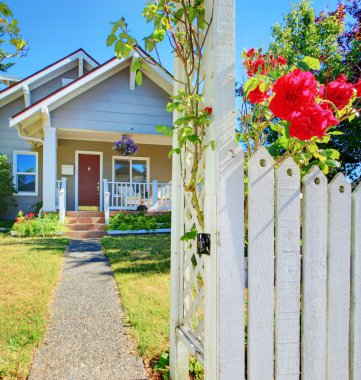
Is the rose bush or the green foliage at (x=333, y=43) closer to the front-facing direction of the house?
the rose bush

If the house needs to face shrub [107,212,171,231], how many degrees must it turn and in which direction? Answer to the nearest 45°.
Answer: approximately 45° to its left

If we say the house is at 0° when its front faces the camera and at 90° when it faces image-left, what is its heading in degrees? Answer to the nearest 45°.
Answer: approximately 0°

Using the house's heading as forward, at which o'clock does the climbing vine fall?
The climbing vine is roughly at 12 o'clock from the house.

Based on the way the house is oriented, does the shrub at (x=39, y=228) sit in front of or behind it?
in front

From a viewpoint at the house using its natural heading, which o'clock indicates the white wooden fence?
The white wooden fence is roughly at 12 o'clock from the house.

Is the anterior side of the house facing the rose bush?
yes

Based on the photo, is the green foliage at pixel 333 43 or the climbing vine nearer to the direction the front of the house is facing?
the climbing vine
